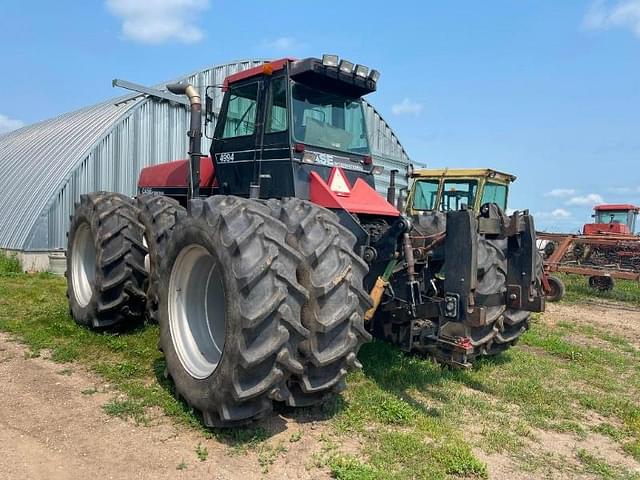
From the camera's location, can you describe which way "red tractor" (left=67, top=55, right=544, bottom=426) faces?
facing away from the viewer and to the left of the viewer

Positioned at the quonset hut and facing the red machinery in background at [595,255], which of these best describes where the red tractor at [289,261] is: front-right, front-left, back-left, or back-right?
front-right

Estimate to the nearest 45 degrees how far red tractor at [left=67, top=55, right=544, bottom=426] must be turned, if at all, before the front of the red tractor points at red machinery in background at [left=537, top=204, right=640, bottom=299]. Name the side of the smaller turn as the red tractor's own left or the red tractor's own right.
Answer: approximately 90° to the red tractor's own right

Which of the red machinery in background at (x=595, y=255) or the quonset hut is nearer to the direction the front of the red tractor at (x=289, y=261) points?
the quonset hut

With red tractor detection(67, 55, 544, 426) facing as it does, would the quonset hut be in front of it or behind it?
in front

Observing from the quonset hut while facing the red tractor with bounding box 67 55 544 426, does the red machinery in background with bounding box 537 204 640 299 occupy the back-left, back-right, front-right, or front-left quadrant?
front-left
